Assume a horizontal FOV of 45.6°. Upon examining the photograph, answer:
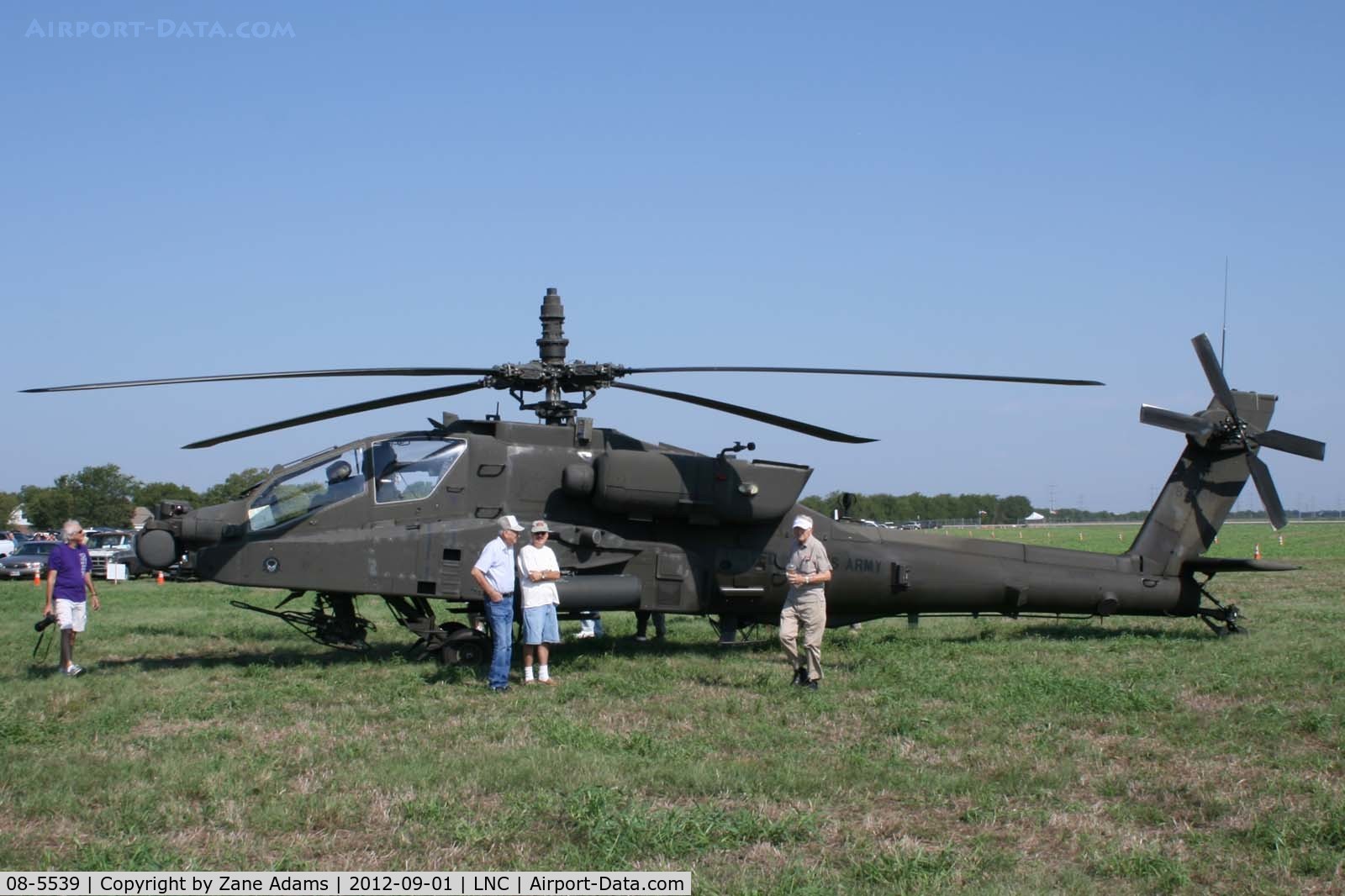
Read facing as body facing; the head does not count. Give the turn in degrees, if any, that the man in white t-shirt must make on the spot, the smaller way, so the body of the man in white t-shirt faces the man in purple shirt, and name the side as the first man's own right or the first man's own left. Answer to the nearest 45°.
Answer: approximately 90° to the first man's own right

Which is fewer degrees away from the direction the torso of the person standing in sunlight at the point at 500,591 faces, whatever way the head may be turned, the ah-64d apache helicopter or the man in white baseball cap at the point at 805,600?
the man in white baseball cap

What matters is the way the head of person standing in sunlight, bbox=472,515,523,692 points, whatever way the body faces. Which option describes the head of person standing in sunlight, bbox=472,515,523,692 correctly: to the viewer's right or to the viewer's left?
to the viewer's right

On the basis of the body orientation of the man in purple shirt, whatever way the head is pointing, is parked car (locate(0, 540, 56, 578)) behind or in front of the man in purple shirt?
behind

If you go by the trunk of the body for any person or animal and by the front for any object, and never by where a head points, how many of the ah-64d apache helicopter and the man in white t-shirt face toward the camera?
1

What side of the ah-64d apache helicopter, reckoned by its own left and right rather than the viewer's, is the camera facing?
left

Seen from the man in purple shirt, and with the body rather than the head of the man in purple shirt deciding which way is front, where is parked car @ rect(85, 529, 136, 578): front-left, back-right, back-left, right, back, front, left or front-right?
back-left

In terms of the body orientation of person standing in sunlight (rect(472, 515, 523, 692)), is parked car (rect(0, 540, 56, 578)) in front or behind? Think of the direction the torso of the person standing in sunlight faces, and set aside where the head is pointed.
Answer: behind

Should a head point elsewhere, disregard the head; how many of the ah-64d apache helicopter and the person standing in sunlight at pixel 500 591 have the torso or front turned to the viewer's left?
1
